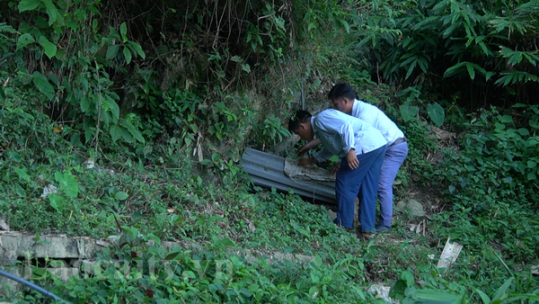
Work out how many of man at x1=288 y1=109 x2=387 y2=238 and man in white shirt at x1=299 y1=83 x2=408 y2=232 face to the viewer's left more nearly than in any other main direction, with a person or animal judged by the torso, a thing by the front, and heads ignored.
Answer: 2

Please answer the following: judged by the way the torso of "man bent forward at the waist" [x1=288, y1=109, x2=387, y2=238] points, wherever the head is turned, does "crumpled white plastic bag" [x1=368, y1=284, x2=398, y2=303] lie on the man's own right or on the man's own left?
on the man's own left

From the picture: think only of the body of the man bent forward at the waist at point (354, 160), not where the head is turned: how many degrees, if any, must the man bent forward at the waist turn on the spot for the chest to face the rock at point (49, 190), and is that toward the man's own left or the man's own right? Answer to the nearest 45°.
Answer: approximately 45° to the man's own left

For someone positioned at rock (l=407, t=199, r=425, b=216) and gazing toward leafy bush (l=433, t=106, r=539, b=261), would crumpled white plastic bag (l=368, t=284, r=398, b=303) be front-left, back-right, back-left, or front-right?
back-right

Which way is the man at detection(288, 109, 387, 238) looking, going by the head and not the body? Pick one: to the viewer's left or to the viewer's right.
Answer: to the viewer's left

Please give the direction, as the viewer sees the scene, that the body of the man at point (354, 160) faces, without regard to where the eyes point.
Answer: to the viewer's left

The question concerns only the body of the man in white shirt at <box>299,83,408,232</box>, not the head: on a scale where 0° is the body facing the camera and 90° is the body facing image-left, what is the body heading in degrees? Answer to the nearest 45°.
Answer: approximately 90°
